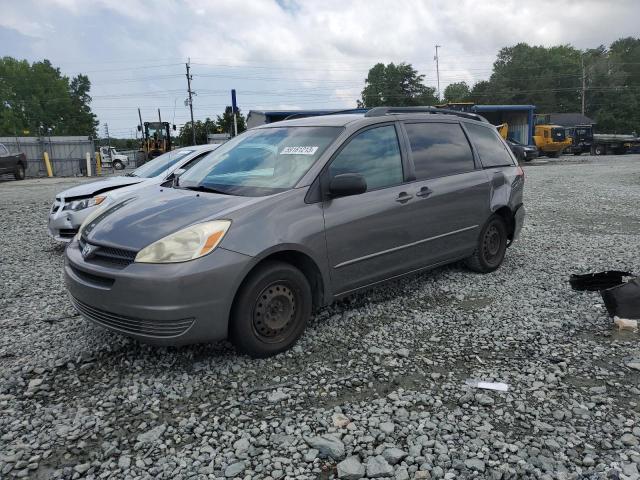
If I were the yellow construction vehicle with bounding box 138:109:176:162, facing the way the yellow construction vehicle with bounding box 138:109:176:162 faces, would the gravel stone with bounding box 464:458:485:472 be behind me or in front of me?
in front

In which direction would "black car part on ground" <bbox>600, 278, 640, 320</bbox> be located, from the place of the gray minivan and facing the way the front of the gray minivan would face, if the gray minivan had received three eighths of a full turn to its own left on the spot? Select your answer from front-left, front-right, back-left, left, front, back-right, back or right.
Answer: front

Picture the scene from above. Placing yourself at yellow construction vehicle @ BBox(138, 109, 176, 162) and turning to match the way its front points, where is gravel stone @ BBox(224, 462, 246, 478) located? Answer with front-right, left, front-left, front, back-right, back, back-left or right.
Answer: front

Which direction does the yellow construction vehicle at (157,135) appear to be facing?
toward the camera

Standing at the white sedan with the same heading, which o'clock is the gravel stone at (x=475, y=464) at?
The gravel stone is roughly at 10 o'clock from the white sedan.

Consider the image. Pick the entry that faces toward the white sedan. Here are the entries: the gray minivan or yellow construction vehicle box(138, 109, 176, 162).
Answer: the yellow construction vehicle

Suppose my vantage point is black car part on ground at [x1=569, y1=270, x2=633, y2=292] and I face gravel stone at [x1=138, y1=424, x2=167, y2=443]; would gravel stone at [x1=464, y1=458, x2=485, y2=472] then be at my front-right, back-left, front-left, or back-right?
front-left

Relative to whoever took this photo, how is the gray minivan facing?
facing the viewer and to the left of the viewer

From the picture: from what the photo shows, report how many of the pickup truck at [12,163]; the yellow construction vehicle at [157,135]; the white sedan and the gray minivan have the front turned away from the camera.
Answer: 0

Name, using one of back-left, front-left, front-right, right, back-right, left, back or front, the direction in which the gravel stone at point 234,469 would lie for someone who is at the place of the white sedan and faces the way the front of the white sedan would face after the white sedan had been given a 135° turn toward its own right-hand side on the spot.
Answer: back

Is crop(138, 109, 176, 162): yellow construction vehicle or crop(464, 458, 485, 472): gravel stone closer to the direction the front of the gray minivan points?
the gravel stone

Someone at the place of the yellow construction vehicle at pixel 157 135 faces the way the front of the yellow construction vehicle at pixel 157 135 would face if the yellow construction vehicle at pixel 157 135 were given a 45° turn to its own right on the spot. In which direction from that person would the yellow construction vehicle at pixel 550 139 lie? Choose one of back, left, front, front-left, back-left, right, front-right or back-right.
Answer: back-left
